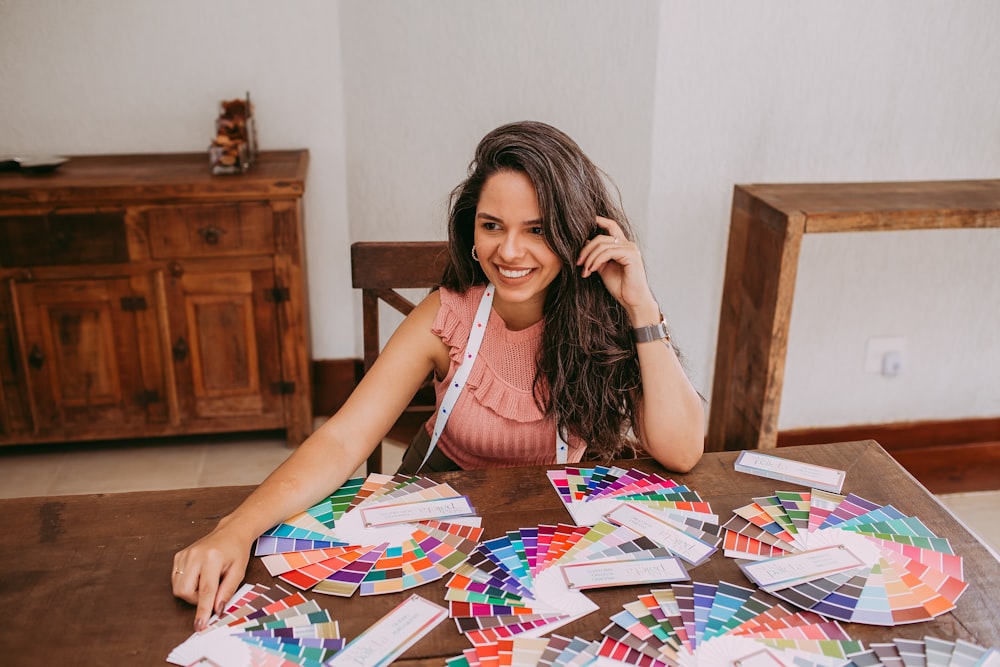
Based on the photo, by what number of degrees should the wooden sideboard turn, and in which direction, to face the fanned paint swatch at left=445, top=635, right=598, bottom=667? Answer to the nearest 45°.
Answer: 0° — it already faces it

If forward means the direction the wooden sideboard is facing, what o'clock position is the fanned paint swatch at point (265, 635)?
The fanned paint swatch is roughly at 12 o'clock from the wooden sideboard.

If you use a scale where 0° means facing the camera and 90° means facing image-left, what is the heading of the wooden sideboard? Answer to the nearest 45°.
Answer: approximately 0°

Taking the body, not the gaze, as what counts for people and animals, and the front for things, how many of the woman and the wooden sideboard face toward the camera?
2

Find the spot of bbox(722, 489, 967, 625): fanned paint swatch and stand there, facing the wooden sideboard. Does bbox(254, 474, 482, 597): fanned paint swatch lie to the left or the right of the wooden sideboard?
left

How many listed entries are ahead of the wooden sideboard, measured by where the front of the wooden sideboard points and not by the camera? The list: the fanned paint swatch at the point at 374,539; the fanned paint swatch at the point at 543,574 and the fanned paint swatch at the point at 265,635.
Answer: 3

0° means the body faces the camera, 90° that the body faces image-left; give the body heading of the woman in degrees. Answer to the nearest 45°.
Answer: approximately 0°

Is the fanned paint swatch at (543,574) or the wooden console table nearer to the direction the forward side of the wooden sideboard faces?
the fanned paint swatch
